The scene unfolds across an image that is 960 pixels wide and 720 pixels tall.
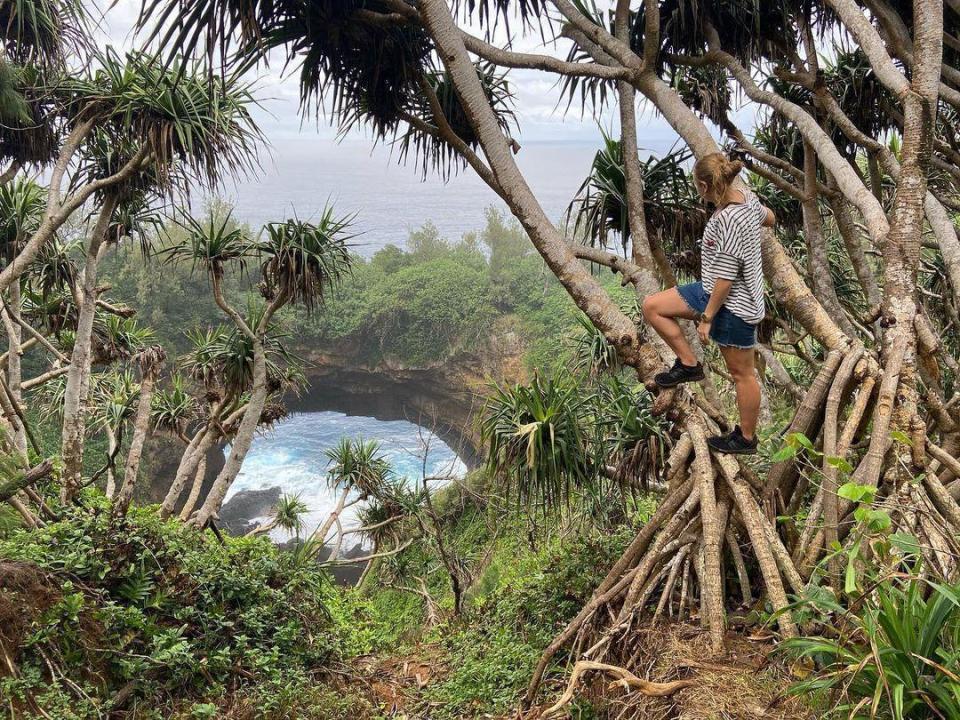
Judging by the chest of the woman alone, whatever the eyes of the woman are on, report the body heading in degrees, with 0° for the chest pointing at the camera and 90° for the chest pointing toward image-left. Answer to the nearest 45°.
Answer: approximately 90°

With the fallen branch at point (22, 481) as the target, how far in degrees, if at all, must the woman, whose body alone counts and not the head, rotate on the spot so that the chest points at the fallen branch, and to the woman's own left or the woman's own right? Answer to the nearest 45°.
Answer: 0° — they already face it

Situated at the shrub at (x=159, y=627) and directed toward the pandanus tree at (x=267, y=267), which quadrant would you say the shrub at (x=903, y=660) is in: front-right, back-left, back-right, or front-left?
back-right

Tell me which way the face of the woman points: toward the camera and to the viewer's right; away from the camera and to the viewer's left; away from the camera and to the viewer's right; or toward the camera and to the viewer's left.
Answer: away from the camera and to the viewer's left

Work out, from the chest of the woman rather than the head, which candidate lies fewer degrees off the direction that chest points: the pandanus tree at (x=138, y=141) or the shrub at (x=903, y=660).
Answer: the pandanus tree

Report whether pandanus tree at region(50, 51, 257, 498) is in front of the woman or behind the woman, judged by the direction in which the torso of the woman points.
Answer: in front
